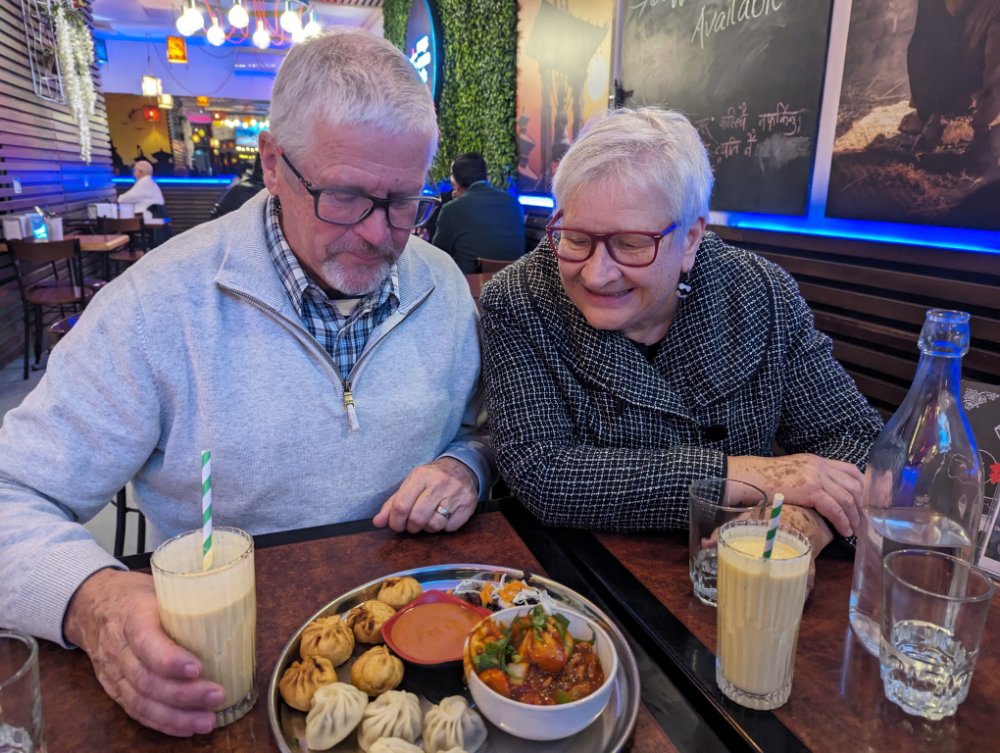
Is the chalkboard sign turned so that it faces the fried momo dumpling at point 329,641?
yes

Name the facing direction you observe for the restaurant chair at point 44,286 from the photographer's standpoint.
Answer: facing away from the viewer and to the right of the viewer

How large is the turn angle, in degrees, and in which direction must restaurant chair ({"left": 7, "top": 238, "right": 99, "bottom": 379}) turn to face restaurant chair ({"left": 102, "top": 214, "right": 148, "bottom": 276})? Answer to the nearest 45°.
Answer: approximately 45° to its left

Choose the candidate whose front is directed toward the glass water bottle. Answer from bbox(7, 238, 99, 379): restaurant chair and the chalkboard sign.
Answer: the chalkboard sign

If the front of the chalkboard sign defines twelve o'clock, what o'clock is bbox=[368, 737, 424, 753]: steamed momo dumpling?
The steamed momo dumpling is roughly at 12 o'clock from the chalkboard sign.

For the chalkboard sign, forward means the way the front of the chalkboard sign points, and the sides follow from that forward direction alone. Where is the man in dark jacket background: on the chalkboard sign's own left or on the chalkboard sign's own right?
on the chalkboard sign's own right

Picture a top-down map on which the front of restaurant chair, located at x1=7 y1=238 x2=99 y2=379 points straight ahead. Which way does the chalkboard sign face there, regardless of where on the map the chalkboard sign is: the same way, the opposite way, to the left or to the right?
the opposite way

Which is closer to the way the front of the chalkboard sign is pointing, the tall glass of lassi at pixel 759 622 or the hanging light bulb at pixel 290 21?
the tall glass of lassi

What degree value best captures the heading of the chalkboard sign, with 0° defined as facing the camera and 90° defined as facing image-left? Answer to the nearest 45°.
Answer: approximately 0°

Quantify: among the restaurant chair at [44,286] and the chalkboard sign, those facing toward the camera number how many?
1

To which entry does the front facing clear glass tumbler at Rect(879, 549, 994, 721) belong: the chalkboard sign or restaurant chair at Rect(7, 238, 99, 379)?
the chalkboard sign

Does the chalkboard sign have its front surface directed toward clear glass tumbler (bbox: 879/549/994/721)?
yes

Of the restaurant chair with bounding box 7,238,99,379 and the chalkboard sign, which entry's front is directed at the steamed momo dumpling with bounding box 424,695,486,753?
the chalkboard sign

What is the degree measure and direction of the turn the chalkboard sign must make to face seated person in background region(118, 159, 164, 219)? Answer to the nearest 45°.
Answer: approximately 135° to its right

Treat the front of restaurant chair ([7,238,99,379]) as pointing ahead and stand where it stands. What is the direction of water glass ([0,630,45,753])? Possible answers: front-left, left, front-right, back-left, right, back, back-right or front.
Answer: back-right
